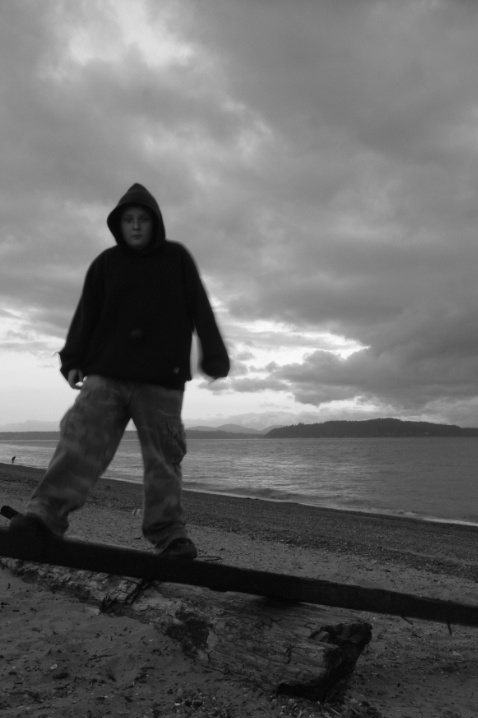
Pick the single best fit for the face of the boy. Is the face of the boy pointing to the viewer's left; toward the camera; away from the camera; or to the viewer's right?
toward the camera

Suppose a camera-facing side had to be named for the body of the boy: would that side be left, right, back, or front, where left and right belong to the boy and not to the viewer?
front
